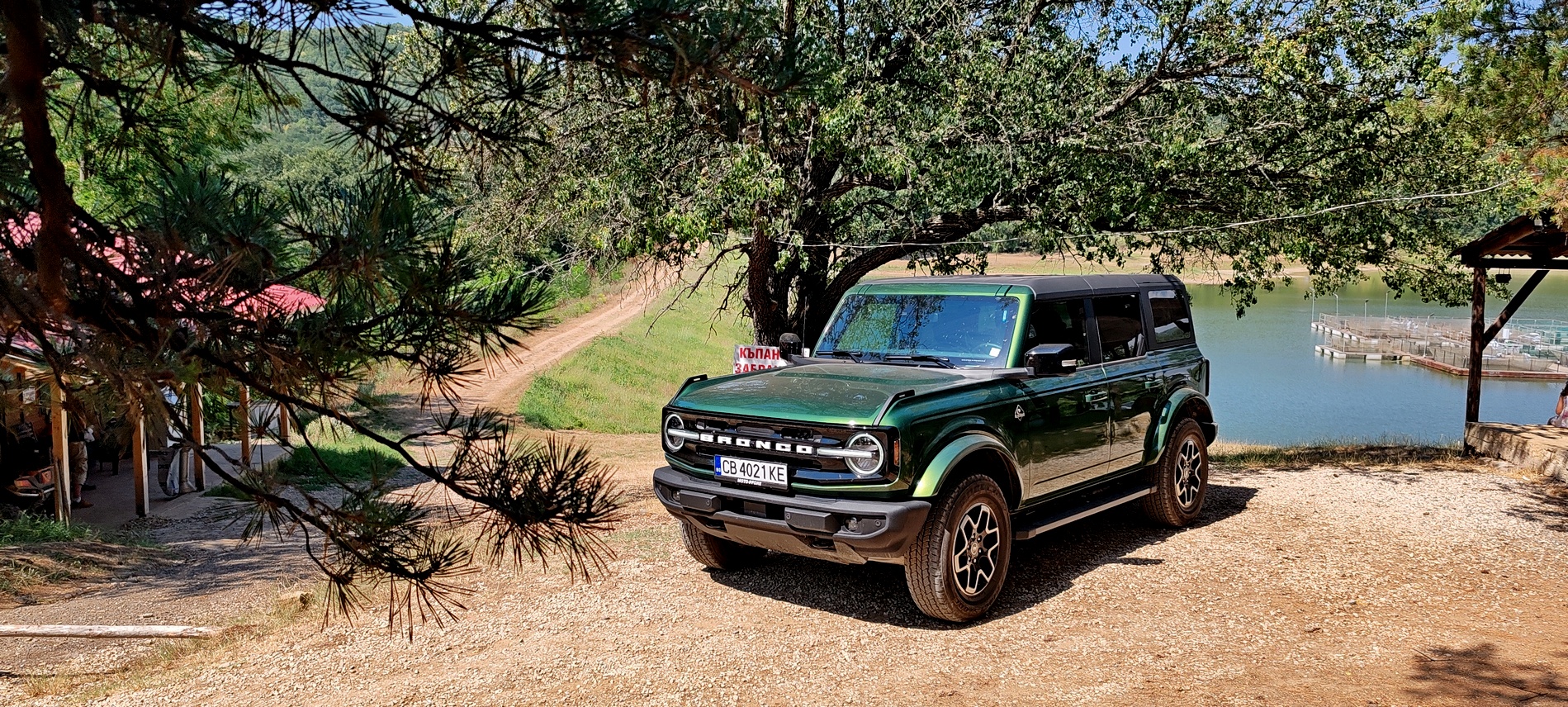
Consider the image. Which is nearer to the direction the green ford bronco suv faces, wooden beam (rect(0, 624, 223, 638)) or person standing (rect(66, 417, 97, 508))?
the wooden beam

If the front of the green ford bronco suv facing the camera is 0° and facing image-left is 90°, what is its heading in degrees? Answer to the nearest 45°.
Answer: approximately 45°

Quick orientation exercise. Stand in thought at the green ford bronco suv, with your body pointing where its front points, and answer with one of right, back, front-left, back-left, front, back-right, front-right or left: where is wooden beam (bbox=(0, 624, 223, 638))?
front-right

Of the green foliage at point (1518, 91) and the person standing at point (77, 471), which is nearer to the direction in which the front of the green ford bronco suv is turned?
the person standing

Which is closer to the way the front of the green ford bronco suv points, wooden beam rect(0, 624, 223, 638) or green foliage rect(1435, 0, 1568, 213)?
the wooden beam

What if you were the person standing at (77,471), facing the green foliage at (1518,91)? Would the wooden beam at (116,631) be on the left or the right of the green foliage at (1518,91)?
right

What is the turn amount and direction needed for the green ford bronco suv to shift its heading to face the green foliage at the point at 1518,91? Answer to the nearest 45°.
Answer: approximately 180°

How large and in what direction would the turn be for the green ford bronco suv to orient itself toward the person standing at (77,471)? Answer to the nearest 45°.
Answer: approximately 90° to its right

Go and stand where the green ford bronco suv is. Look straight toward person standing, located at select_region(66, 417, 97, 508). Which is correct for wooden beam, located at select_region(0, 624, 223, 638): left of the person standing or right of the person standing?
left
